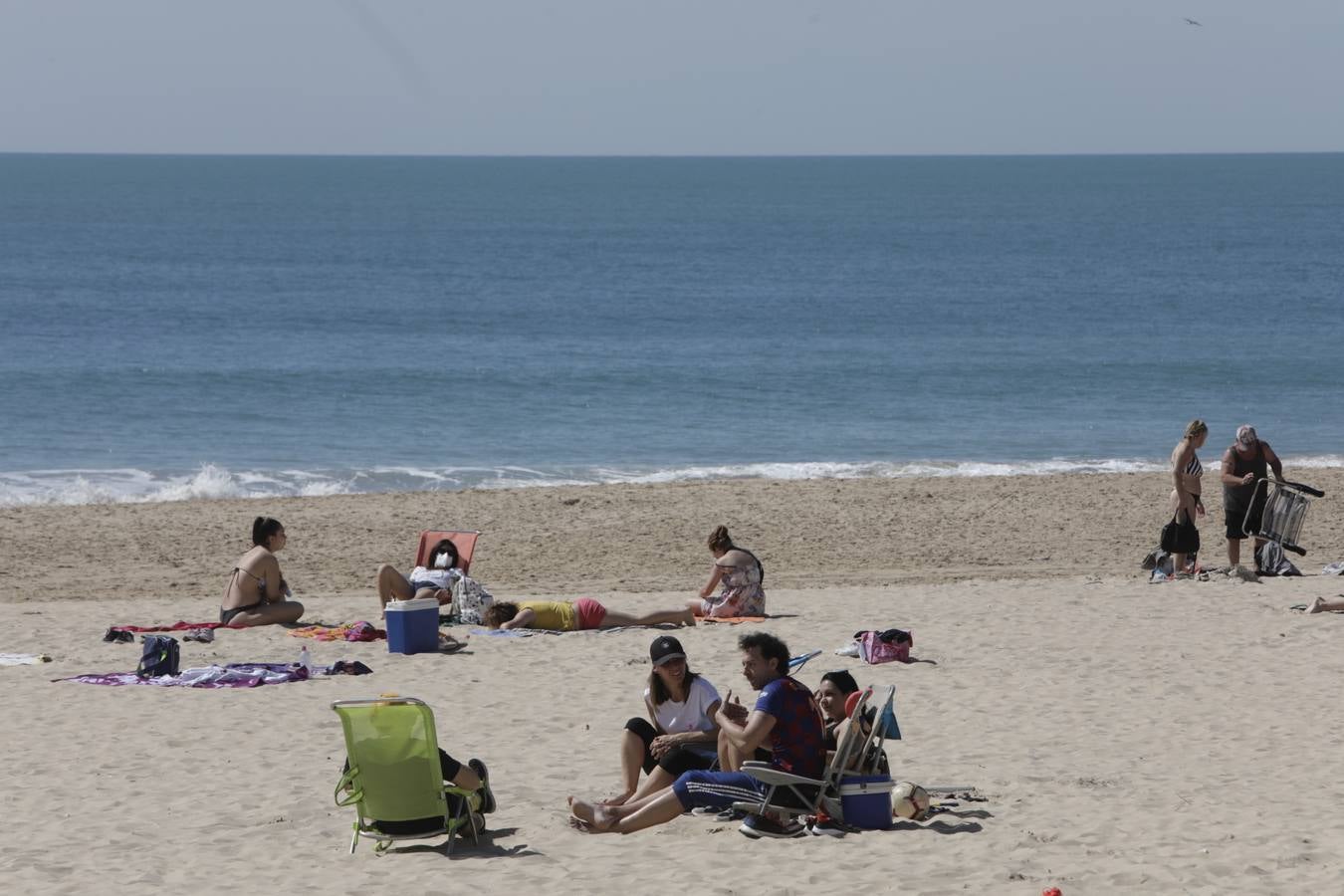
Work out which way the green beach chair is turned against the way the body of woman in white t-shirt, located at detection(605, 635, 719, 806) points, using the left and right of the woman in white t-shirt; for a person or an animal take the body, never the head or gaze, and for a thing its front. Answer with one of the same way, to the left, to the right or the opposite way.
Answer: the opposite way

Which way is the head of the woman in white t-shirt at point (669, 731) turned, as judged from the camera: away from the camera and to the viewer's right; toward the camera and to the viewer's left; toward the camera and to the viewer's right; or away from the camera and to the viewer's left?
toward the camera and to the viewer's right

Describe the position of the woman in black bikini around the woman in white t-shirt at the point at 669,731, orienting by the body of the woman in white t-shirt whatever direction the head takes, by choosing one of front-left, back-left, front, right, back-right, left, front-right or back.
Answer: right

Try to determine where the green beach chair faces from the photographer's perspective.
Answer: facing away from the viewer and to the right of the viewer

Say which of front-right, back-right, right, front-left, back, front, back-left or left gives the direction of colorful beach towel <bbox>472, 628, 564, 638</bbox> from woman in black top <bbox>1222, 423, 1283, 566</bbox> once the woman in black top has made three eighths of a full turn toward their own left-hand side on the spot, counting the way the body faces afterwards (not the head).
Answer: back

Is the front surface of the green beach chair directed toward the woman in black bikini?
no

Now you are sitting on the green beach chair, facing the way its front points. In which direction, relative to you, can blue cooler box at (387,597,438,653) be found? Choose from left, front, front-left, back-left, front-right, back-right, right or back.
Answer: front-left

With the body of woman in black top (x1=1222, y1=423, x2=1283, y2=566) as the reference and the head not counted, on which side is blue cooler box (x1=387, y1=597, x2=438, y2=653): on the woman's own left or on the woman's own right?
on the woman's own right

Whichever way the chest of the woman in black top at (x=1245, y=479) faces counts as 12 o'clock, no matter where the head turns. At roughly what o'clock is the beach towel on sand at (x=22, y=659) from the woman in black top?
The beach towel on sand is roughly at 2 o'clock from the woman in black top.

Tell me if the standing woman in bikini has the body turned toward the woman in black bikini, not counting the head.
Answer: no

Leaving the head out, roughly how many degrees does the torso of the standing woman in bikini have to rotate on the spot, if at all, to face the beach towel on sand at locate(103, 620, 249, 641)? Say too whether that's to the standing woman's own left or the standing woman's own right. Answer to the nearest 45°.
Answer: approximately 135° to the standing woman's own right

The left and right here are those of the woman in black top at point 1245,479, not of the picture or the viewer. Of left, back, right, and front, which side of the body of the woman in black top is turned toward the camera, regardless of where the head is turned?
front

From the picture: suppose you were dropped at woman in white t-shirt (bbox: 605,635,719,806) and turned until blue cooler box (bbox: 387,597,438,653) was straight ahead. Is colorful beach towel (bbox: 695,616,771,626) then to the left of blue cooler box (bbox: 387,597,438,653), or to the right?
right
